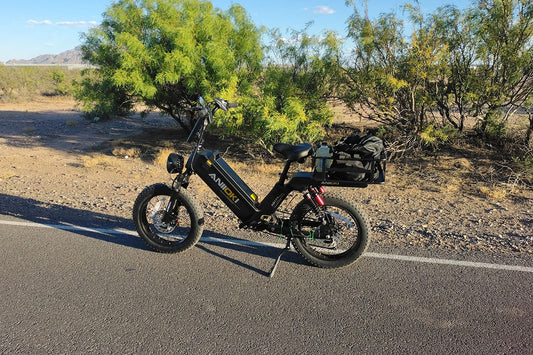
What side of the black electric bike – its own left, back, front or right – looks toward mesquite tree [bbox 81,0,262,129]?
right

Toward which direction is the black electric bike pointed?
to the viewer's left
